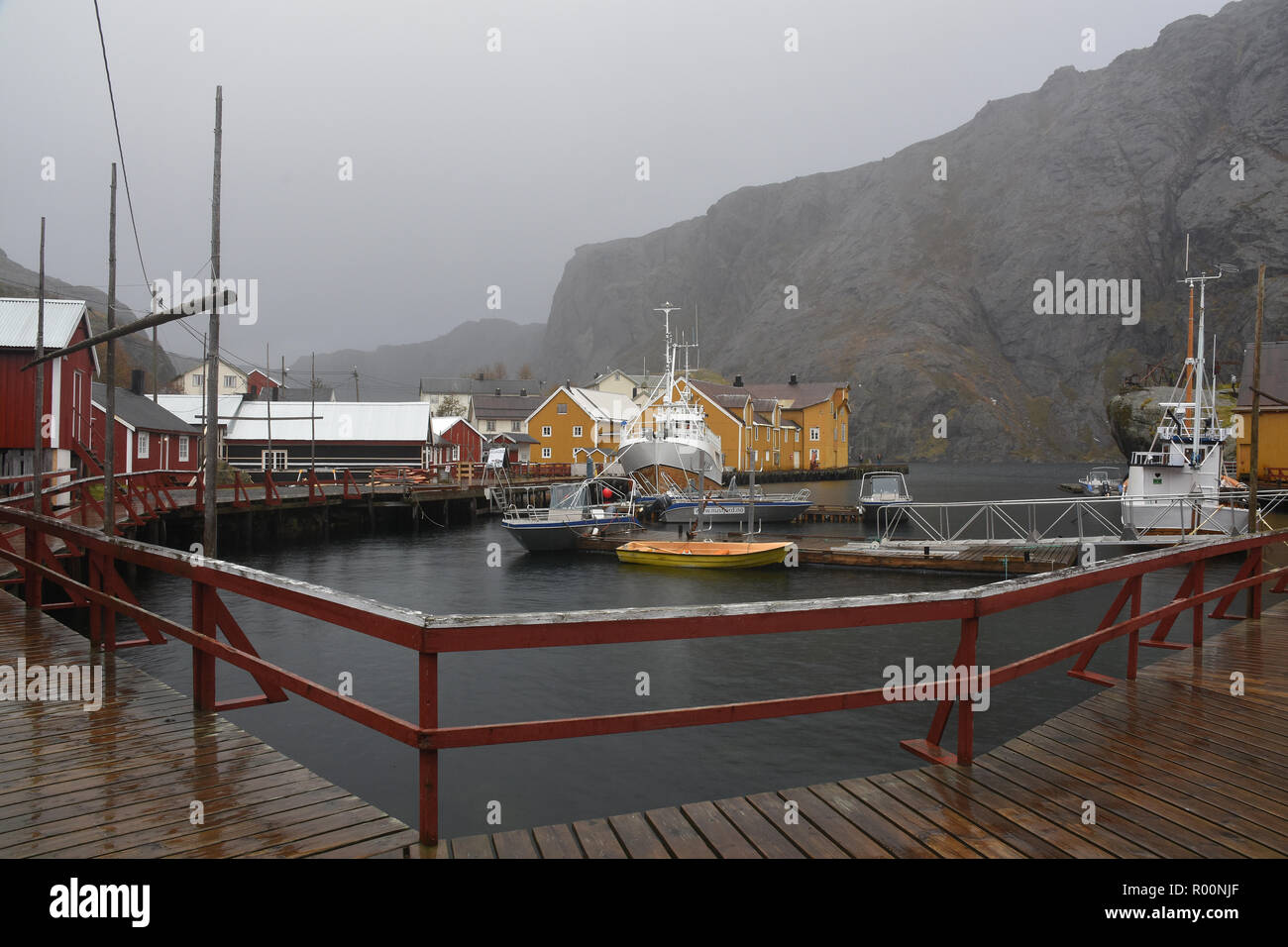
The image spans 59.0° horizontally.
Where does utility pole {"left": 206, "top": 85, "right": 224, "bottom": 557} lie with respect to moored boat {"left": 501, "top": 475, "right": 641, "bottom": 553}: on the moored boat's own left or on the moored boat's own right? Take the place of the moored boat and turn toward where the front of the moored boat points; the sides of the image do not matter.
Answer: on the moored boat's own left

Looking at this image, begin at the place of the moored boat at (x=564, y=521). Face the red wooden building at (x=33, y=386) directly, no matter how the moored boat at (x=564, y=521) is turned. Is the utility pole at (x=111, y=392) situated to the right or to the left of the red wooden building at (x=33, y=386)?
left

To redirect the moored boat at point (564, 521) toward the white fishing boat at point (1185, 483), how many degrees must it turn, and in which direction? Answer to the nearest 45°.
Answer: approximately 180°

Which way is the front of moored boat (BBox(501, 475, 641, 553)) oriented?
to the viewer's left

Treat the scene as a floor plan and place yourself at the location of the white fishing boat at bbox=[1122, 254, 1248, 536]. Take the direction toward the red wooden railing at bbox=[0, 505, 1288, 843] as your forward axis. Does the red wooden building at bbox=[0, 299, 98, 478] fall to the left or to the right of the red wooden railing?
right
